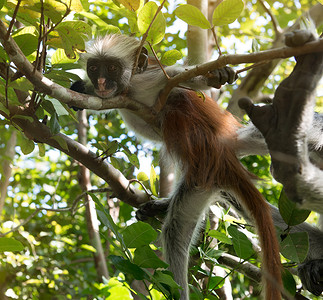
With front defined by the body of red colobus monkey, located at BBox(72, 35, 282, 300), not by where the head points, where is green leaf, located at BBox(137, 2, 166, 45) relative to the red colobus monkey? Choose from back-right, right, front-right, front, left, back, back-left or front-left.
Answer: left

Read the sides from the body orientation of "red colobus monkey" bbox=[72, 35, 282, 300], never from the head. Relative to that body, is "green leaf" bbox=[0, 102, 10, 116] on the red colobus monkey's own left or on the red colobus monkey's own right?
on the red colobus monkey's own left

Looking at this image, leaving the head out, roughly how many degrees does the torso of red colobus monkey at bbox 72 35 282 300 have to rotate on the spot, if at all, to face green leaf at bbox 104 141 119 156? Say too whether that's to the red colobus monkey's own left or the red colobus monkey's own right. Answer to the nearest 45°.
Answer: approximately 45° to the red colobus monkey's own left

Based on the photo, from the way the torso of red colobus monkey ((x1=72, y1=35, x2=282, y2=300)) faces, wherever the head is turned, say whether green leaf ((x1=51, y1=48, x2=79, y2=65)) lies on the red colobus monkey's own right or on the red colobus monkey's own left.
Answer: on the red colobus monkey's own left

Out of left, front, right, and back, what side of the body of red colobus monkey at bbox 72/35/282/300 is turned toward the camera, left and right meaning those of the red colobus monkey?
left

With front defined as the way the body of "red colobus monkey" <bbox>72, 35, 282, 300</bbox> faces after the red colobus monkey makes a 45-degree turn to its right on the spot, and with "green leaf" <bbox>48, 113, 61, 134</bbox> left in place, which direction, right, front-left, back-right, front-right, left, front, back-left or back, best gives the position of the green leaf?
left
